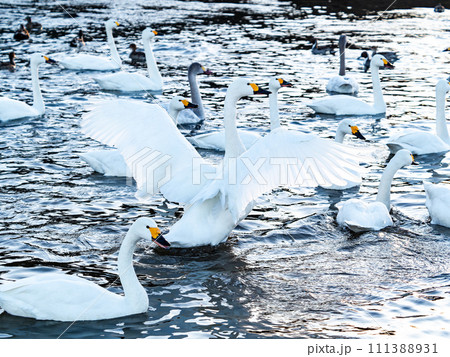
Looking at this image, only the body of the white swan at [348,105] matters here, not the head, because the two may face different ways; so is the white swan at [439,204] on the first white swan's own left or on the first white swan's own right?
on the first white swan's own right

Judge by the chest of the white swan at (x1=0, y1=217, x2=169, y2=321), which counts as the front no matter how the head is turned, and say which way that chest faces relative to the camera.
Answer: to the viewer's right

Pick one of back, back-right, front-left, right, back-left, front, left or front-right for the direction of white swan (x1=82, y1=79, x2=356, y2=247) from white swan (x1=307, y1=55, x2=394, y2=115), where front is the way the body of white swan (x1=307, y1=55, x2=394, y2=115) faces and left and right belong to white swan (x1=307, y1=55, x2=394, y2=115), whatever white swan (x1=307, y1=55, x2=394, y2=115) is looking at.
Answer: right

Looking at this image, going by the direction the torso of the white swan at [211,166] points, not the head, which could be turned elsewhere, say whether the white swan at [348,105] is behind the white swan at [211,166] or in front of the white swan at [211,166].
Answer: in front

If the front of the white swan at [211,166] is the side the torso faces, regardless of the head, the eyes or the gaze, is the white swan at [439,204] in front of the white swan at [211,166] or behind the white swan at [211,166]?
in front

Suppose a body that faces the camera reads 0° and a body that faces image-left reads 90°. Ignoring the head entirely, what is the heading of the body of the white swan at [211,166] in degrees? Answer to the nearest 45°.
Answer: approximately 225°

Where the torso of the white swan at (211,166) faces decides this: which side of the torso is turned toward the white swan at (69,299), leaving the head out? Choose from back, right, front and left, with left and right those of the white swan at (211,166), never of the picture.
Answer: back

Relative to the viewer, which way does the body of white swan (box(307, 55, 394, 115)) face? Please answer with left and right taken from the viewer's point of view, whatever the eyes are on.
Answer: facing to the right of the viewer

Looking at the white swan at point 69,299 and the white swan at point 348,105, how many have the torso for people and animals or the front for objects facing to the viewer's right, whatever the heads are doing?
2
